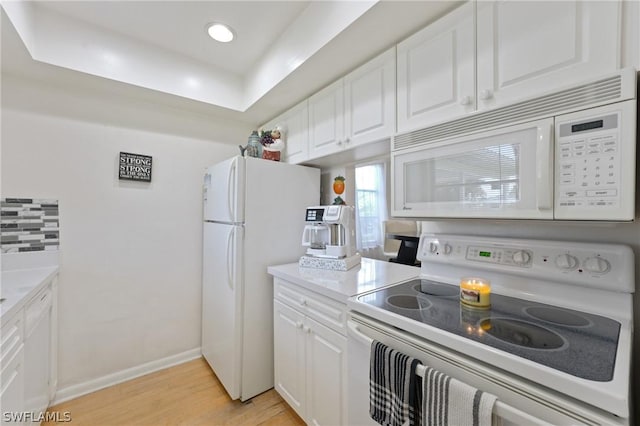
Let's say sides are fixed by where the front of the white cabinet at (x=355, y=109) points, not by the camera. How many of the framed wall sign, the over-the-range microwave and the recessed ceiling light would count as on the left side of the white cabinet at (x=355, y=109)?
1

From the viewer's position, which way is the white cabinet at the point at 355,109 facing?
facing the viewer and to the left of the viewer

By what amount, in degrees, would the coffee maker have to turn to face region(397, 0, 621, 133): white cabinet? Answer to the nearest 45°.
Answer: approximately 90° to its left

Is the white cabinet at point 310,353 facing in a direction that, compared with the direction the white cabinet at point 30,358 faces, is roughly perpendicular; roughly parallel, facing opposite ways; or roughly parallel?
roughly parallel, facing opposite ways

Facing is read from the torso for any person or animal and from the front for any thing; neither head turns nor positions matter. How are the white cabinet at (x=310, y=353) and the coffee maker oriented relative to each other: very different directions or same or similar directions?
same or similar directions

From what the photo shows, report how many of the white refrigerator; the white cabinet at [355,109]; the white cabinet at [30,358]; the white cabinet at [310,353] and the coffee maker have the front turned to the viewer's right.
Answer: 1

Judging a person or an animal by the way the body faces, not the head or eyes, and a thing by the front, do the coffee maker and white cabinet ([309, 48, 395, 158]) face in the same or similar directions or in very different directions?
same or similar directions

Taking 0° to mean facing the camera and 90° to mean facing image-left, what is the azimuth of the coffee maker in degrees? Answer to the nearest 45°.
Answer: approximately 45°

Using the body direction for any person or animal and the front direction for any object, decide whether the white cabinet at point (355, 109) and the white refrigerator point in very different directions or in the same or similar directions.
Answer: same or similar directions

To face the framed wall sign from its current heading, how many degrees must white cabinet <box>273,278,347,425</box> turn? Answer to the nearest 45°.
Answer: approximately 90° to its right

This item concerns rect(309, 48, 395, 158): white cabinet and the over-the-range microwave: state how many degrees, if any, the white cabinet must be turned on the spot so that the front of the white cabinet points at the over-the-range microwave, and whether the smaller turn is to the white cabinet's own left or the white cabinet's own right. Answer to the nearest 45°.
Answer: approximately 90° to the white cabinet's own left

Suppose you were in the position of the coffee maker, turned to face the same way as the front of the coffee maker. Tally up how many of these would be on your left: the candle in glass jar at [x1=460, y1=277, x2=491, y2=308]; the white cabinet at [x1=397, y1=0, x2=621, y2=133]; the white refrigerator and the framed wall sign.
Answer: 2

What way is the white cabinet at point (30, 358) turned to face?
to the viewer's right

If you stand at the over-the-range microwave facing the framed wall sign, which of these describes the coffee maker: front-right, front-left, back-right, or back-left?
front-right

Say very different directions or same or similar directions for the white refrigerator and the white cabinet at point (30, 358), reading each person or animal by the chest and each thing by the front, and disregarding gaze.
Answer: very different directions
